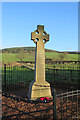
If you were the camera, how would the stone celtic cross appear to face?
facing the viewer
